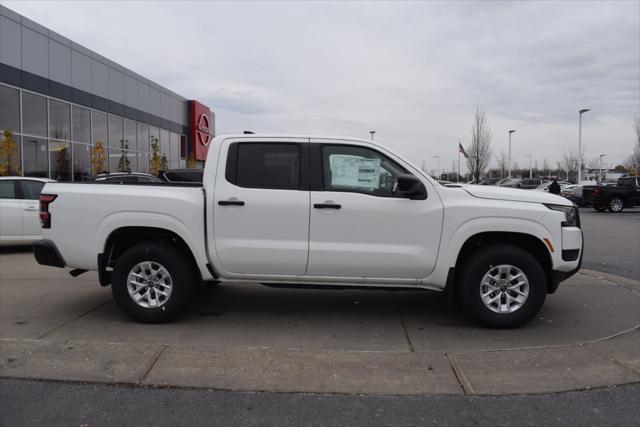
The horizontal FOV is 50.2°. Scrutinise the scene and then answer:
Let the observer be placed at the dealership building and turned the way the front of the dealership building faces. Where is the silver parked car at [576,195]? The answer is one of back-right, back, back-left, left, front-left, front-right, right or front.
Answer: front-left

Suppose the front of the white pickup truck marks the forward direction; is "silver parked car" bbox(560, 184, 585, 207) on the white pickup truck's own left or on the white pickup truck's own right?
on the white pickup truck's own left

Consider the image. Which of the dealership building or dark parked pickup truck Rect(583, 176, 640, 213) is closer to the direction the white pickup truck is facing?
the dark parked pickup truck

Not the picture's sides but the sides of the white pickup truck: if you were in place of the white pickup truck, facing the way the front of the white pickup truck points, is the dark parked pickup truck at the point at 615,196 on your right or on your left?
on your left

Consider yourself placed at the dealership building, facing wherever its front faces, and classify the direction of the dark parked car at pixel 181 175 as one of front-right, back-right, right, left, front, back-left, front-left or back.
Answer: front-right

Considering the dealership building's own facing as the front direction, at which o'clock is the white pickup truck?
The white pickup truck is roughly at 1 o'clock from the dealership building.

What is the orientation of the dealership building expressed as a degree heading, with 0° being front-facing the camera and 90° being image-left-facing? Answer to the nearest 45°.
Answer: approximately 315°

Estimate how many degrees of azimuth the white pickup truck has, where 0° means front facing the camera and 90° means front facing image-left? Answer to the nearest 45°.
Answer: approximately 270°
